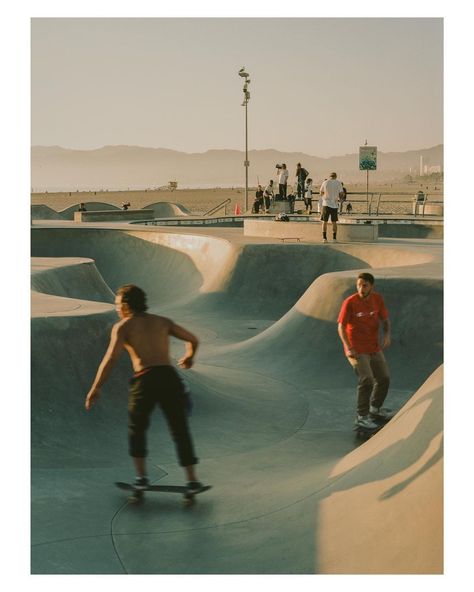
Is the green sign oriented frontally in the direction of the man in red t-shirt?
yes

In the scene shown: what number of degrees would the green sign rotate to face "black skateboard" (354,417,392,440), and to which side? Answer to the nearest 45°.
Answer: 0° — it already faces it

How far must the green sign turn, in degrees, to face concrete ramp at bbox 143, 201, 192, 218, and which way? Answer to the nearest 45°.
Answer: approximately 135° to its right
